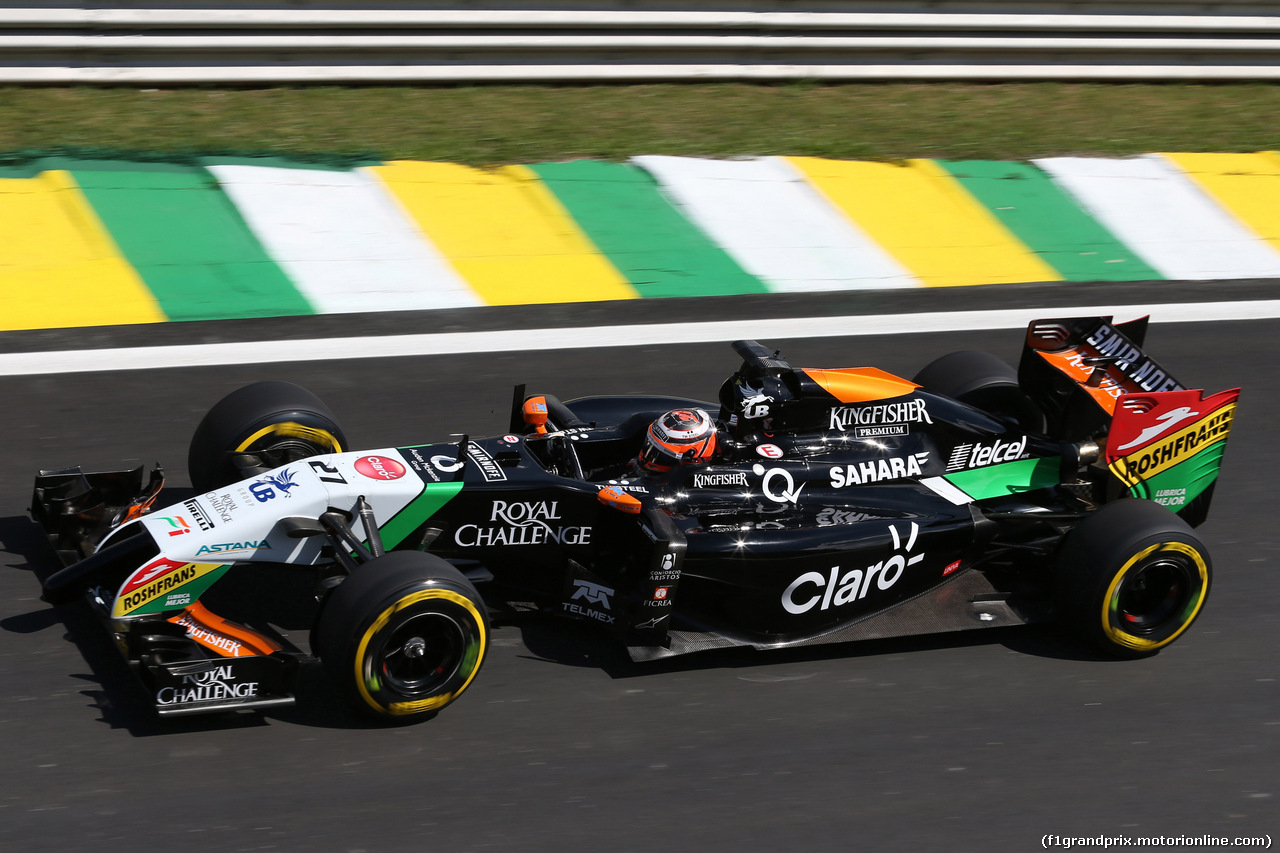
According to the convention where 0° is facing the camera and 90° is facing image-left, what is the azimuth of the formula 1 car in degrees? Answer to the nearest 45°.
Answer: approximately 45°

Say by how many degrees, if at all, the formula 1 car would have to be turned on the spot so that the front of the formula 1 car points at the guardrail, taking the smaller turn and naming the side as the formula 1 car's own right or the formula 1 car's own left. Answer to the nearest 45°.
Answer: approximately 135° to the formula 1 car's own right
